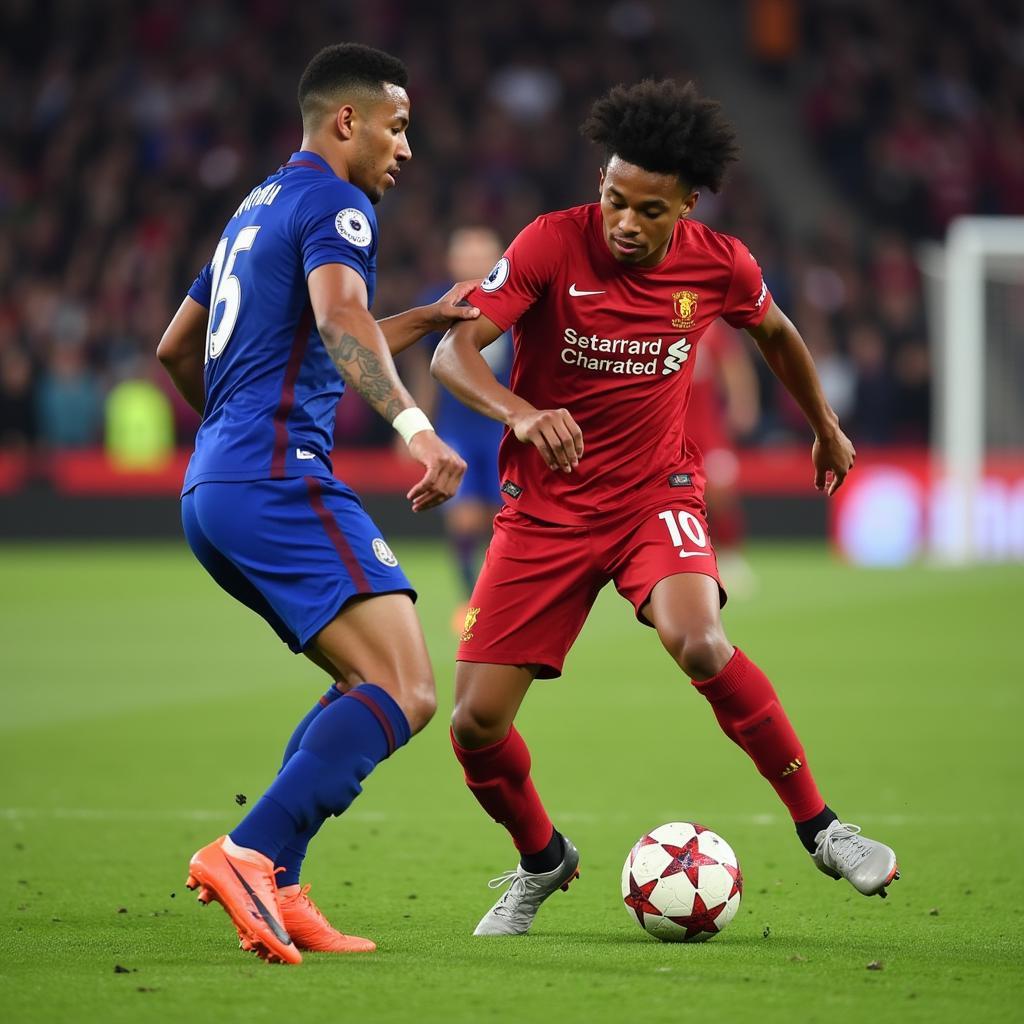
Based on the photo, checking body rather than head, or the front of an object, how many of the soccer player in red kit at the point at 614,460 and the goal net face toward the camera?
2

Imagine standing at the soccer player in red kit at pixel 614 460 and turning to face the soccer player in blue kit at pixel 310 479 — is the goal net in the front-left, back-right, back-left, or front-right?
back-right

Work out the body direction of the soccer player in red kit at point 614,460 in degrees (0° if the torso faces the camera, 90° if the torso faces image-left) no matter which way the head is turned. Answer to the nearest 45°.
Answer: approximately 0°

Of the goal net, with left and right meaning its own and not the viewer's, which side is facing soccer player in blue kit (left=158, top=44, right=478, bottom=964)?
front

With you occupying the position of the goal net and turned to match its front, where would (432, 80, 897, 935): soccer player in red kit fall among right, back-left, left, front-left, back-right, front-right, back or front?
front

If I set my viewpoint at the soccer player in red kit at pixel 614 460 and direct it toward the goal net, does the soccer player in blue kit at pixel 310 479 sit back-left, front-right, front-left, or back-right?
back-left

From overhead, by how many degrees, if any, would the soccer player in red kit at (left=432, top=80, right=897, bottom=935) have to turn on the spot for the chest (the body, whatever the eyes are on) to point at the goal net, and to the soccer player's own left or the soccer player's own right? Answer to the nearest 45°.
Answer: approximately 180°

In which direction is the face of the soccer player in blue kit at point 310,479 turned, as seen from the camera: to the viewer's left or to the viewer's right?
to the viewer's right
